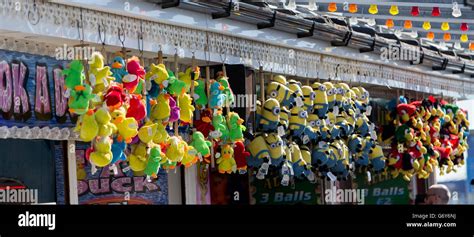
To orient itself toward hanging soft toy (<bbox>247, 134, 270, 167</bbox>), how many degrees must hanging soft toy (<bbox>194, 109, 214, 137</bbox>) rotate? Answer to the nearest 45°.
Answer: approximately 135° to its left

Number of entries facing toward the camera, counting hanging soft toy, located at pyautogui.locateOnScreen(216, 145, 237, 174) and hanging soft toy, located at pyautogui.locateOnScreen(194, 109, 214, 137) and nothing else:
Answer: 2

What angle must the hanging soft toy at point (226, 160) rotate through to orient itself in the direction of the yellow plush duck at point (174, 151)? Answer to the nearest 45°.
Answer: approximately 45° to its right

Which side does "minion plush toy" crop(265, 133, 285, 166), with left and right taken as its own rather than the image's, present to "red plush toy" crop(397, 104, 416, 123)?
left

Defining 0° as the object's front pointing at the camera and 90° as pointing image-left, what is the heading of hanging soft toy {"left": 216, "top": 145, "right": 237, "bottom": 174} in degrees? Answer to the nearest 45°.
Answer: approximately 0°

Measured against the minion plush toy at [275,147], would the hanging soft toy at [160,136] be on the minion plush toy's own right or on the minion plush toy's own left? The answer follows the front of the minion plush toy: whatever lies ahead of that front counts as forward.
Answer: on the minion plush toy's own right

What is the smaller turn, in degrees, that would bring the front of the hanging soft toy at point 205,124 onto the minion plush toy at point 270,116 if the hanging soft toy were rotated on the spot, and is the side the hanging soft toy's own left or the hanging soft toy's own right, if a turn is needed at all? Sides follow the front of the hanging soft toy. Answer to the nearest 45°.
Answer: approximately 135° to the hanging soft toy's own left

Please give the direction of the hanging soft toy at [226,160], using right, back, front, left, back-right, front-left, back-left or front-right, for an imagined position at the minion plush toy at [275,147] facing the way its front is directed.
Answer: right

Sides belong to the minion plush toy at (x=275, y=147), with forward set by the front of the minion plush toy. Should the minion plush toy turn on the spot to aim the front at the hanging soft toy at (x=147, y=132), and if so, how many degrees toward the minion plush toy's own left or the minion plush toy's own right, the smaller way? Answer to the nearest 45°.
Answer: approximately 90° to the minion plush toy's own right
